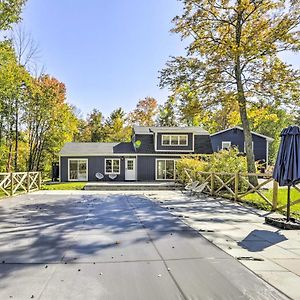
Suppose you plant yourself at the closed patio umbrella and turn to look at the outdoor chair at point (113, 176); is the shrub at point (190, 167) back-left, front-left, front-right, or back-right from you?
front-right

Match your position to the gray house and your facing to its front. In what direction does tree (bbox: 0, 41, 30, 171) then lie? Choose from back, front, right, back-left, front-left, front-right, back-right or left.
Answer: right

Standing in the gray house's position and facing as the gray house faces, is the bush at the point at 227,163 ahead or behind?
ahead

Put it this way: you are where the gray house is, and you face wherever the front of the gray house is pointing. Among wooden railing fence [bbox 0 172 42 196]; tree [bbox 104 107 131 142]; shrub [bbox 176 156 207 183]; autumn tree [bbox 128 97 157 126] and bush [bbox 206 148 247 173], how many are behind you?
2

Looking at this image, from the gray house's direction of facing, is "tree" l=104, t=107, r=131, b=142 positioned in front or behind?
behind

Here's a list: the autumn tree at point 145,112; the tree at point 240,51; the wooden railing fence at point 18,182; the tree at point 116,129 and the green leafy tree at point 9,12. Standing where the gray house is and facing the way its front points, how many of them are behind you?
2

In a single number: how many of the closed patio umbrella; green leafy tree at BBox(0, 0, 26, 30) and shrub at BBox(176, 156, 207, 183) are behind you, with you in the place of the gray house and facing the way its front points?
0

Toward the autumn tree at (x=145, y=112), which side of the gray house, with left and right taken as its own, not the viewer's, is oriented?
back

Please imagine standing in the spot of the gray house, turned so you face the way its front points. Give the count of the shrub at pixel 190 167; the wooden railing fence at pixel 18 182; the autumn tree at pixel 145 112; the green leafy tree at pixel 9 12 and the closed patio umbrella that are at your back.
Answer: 1

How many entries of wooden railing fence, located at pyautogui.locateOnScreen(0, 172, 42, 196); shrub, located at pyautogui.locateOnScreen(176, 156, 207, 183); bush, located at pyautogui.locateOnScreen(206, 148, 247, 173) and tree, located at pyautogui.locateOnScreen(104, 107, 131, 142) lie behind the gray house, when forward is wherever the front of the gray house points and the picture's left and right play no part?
1

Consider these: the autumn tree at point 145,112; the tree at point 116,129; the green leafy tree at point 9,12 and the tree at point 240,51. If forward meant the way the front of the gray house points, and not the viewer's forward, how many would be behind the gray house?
2

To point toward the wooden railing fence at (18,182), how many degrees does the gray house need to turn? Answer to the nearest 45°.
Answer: approximately 45° to its right

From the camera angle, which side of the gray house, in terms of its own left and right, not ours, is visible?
front
